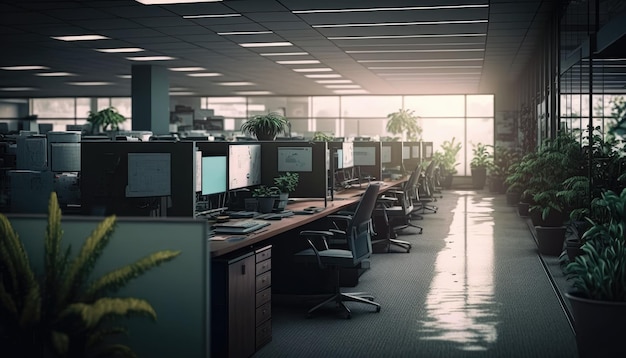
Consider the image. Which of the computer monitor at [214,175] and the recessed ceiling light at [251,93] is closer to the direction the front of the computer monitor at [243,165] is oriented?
the computer monitor

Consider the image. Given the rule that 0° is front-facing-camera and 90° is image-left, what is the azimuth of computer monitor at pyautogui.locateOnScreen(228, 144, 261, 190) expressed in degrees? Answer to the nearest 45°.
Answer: approximately 315°

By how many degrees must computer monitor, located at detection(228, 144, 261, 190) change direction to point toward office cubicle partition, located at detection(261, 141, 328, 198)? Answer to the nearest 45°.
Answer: approximately 90° to its left

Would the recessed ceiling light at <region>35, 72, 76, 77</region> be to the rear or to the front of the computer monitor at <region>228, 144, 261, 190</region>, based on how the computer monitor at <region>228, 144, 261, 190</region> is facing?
to the rear

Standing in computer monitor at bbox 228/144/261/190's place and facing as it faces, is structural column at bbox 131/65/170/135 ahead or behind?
behind

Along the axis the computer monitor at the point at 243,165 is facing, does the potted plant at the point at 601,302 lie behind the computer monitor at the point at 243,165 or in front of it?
in front

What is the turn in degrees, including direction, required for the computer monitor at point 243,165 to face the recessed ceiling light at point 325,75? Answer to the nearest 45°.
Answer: approximately 135° to its left

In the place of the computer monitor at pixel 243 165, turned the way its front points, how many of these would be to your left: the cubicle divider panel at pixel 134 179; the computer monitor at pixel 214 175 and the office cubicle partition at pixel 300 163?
1

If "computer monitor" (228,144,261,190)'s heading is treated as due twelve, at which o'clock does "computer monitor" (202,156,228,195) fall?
"computer monitor" (202,156,228,195) is roughly at 2 o'clock from "computer monitor" (228,144,261,190).

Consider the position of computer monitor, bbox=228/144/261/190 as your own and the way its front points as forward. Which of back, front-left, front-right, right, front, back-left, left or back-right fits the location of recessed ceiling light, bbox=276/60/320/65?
back-left

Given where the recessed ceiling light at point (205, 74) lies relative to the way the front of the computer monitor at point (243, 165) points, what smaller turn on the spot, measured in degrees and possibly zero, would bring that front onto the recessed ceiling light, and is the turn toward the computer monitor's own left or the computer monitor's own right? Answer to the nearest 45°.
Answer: approximately 135° to the computer monitor's own left

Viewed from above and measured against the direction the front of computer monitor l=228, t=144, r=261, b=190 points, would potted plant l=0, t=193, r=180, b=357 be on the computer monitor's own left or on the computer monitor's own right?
on the computer monitor's own right

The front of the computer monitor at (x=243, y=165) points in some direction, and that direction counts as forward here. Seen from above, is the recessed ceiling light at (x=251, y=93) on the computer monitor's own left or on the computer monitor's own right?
on the computer monitor's own left
